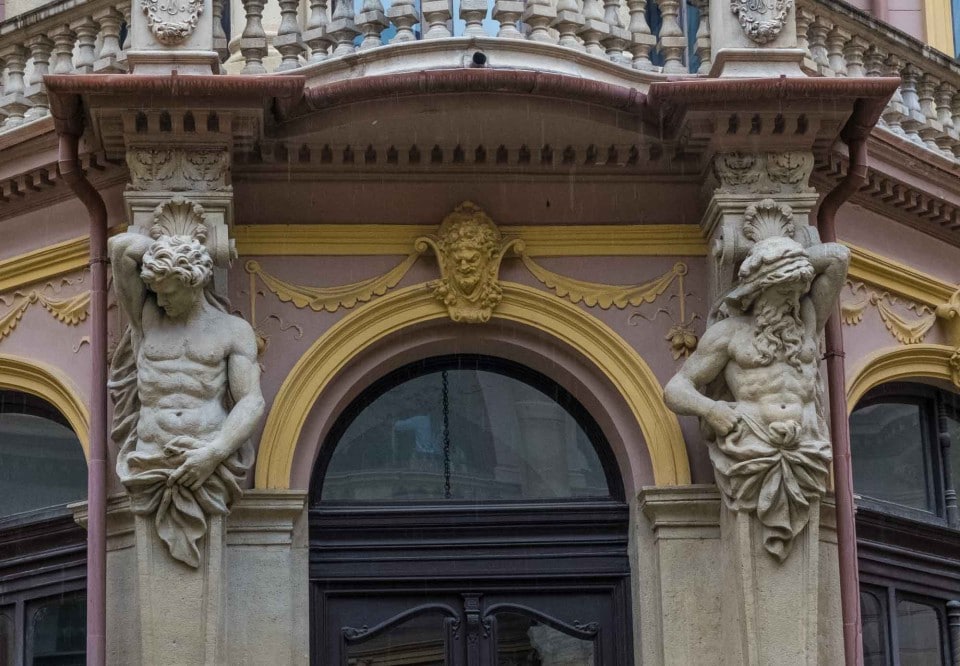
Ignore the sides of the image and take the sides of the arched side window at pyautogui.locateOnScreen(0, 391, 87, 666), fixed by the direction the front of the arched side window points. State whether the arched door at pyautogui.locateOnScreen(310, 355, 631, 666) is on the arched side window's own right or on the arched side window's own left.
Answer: on the arched side window's own left

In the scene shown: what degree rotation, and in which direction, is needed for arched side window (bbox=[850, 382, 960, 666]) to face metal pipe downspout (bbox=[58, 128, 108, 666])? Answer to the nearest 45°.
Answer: approximately 90° to its right

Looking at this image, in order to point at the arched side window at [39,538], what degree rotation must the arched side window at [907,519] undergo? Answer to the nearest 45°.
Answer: approximately 135° to its right

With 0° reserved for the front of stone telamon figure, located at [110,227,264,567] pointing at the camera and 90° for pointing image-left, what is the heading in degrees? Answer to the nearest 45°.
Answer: approximately 0°

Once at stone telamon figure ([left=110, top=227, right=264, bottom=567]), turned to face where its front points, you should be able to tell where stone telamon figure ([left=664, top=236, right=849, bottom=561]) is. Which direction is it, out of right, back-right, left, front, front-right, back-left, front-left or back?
left

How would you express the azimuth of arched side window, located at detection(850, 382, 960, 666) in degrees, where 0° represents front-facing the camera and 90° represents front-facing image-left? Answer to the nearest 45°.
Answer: approximately 315°

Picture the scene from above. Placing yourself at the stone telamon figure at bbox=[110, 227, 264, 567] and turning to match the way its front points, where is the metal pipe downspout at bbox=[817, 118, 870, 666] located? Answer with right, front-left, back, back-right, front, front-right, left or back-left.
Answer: left

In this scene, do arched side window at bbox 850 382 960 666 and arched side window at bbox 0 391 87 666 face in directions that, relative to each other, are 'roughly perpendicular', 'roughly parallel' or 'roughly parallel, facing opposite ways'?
roughly perpendicular

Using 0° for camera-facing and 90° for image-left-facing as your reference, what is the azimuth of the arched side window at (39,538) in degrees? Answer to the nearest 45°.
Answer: approximately 45°

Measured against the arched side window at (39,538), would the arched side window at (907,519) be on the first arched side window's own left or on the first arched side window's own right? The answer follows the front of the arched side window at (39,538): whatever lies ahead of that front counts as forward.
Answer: on the first arched side window's own left

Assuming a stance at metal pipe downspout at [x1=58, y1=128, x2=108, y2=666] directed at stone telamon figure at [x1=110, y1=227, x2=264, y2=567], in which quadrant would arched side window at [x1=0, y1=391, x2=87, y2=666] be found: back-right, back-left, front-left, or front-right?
back-left
